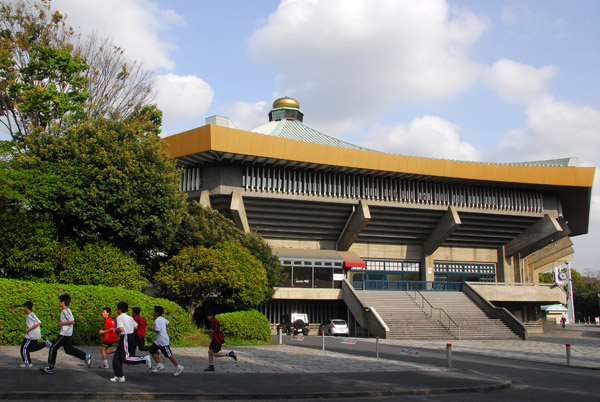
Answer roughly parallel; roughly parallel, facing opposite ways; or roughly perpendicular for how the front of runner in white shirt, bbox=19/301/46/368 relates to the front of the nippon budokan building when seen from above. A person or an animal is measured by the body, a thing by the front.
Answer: roughly perpendicular

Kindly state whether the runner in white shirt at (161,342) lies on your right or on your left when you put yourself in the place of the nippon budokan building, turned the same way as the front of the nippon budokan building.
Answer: on your right
